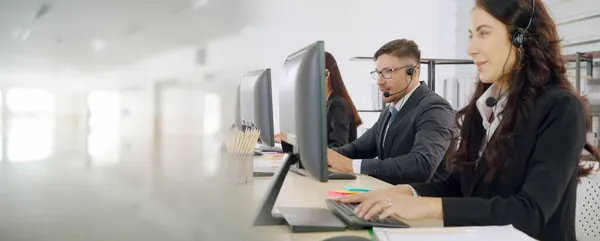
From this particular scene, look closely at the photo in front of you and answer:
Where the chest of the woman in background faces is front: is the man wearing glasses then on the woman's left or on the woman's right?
on the woman's left

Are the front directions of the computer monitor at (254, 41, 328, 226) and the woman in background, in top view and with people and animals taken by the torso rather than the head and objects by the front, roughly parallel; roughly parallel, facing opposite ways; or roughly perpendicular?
roughly parallel, facing opposite ways

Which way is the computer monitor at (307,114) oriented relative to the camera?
to the viewer's right

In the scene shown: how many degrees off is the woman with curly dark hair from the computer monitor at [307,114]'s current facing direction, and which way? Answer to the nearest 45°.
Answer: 0° — it already faces them

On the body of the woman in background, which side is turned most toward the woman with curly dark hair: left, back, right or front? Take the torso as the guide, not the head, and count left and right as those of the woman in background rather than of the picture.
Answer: left

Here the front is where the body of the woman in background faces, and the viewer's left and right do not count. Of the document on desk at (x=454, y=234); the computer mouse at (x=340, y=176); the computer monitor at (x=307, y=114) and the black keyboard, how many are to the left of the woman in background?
4

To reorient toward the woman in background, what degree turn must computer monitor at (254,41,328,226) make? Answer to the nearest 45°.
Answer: approximately 90° to its left

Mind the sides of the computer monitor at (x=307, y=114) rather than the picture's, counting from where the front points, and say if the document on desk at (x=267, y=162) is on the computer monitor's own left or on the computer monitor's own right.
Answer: on the computer monitor's own left

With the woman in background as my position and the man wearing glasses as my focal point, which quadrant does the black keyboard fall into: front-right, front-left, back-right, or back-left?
front-right

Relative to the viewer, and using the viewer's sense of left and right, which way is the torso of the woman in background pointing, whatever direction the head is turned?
facing to the left of the viewer

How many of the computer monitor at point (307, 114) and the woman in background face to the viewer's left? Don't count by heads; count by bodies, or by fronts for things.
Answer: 1

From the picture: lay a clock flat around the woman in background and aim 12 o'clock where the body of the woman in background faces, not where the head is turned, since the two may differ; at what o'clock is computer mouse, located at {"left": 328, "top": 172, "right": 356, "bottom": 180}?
The computer mouse is roughly at 9 o'clock from the woman in background.

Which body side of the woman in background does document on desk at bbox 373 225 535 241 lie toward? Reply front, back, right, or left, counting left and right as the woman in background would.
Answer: left
